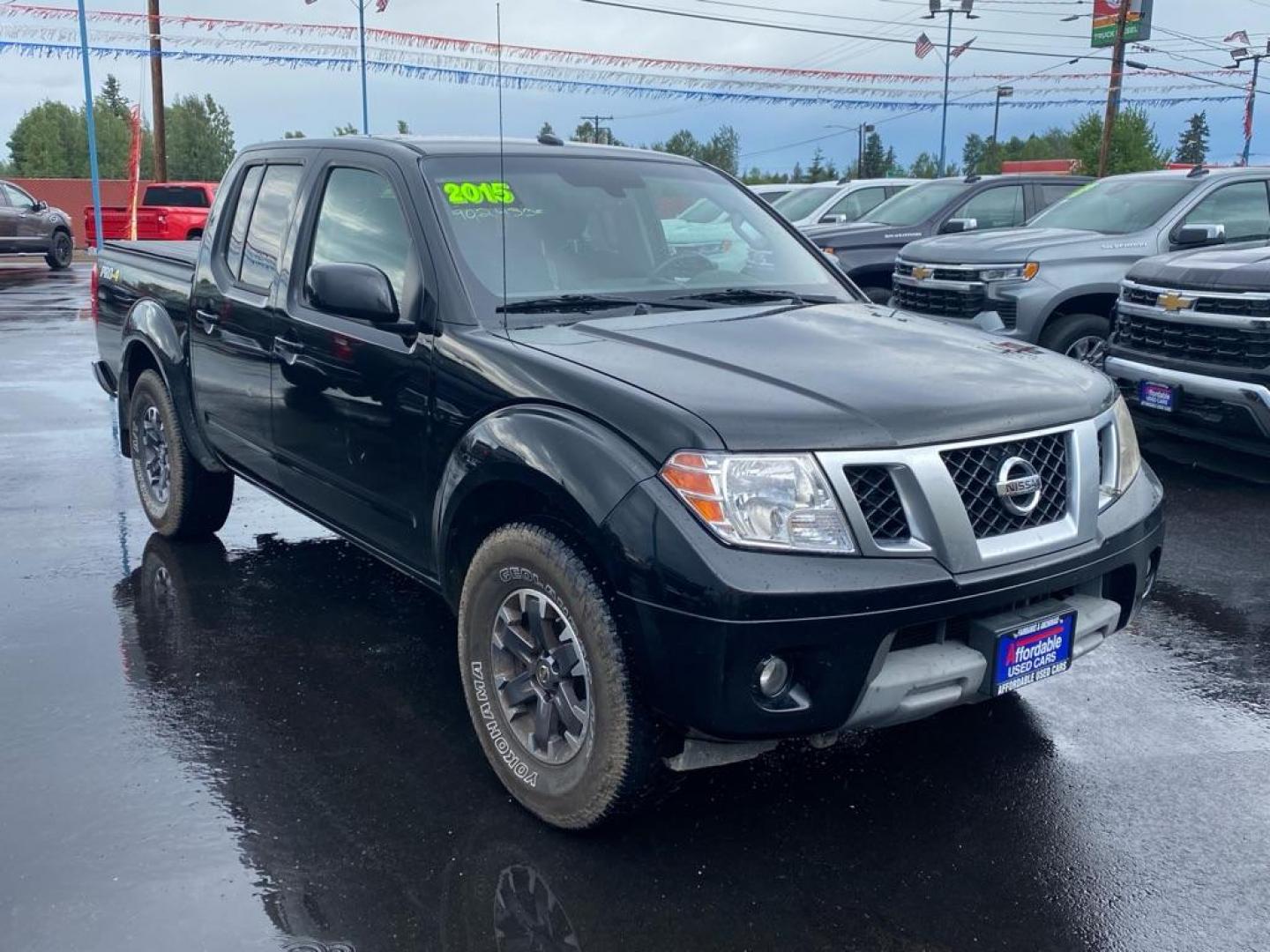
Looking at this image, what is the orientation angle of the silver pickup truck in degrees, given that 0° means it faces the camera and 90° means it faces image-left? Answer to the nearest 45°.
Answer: approximately 45°

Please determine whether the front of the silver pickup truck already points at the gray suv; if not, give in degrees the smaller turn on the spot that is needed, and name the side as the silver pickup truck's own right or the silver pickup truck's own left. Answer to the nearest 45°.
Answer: approximately 90° to the silver pickup truck's own right

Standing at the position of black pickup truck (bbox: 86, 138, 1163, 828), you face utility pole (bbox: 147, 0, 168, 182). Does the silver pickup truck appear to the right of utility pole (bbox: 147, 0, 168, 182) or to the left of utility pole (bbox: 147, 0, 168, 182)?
right

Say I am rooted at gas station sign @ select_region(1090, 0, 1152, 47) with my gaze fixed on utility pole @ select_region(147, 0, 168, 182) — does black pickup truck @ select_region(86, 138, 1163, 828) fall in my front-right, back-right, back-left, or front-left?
front-left

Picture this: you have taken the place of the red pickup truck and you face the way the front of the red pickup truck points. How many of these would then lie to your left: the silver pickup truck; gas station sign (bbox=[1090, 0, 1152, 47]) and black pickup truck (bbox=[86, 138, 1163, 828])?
0

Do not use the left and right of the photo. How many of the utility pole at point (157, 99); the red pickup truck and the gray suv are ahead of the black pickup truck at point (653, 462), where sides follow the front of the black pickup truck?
0

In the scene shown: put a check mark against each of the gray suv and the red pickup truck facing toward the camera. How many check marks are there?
0

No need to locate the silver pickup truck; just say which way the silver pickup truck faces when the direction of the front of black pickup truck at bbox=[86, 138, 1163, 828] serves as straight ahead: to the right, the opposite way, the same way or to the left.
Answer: to the right

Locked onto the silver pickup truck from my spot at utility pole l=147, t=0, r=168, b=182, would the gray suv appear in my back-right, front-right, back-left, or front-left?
front-right

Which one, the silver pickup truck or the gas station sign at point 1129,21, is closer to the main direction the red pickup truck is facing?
the gas station sign

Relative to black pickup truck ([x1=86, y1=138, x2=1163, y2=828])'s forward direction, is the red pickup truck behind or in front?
behind
